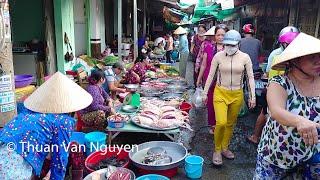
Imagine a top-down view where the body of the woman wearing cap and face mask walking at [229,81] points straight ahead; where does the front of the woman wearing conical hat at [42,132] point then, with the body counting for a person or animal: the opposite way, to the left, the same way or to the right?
the opposite way

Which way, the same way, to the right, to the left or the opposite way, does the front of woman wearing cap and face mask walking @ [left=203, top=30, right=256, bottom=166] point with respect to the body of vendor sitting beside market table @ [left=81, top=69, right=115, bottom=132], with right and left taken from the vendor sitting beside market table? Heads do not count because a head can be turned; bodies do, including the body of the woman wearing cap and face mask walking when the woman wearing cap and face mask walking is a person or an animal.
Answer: to the right

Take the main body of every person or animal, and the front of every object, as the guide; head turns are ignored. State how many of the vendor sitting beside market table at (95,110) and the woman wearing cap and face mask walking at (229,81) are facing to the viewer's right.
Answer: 1

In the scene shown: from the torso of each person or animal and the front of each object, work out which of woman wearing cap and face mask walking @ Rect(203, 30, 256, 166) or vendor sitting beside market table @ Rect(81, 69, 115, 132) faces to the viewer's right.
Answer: the vendor sitting beside market table

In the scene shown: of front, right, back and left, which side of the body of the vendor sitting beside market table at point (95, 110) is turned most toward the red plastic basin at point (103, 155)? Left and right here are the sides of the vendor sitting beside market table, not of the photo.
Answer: right

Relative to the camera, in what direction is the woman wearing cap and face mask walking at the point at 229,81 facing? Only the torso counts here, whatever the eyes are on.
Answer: toward the camera

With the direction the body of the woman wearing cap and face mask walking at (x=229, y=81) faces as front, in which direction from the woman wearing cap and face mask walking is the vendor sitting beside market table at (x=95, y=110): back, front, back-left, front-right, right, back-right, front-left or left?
right

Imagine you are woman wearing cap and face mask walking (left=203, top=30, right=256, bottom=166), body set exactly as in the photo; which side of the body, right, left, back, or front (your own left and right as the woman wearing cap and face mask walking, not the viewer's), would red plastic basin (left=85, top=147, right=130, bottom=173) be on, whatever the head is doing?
right

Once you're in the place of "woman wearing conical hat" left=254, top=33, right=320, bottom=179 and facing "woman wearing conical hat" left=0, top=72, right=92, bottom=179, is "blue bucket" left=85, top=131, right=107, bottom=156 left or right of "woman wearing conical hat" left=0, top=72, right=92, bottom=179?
right

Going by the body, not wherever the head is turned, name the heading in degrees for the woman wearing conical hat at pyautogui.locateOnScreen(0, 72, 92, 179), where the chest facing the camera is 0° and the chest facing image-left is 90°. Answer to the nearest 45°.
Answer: approximately 225°

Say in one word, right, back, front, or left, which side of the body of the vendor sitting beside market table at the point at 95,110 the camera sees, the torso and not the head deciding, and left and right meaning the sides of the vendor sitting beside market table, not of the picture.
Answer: right

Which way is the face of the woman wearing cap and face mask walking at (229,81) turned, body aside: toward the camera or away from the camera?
toward the camera
